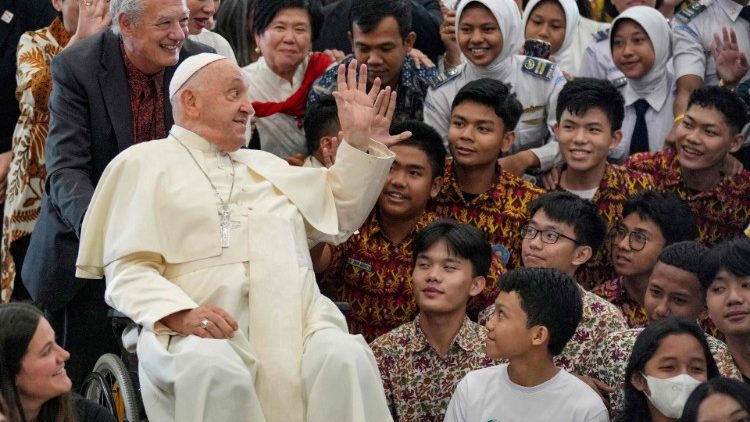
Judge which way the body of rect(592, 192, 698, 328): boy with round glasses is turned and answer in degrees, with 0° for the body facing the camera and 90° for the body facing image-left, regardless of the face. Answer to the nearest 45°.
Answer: approximately 45°

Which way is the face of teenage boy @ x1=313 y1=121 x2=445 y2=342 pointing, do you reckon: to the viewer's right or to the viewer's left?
to the viewer's left

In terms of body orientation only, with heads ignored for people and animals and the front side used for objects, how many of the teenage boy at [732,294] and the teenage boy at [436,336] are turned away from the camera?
0

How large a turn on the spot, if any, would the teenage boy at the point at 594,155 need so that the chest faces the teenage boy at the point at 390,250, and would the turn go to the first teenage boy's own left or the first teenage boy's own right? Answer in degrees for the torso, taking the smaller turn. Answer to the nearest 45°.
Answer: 0° — they already face them

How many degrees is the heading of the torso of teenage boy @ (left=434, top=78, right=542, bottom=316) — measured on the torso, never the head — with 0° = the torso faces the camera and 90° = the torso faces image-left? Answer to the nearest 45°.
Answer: approximately 45°

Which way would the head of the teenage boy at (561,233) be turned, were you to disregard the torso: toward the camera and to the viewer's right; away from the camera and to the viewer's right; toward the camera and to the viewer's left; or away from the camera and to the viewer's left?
toward the camera and to the viewer's left

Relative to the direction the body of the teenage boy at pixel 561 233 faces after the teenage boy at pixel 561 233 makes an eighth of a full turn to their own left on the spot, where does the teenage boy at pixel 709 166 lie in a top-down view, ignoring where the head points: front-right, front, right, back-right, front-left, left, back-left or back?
back-left

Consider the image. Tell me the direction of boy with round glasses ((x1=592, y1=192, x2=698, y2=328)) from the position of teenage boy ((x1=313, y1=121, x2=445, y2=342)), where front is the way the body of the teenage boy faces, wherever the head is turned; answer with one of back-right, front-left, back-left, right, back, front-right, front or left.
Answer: back-left

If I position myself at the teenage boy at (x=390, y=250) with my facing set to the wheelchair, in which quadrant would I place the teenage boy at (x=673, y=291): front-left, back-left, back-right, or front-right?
back-left

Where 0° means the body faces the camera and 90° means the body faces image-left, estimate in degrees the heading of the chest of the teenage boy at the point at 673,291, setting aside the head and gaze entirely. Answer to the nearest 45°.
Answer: approximately 45°
